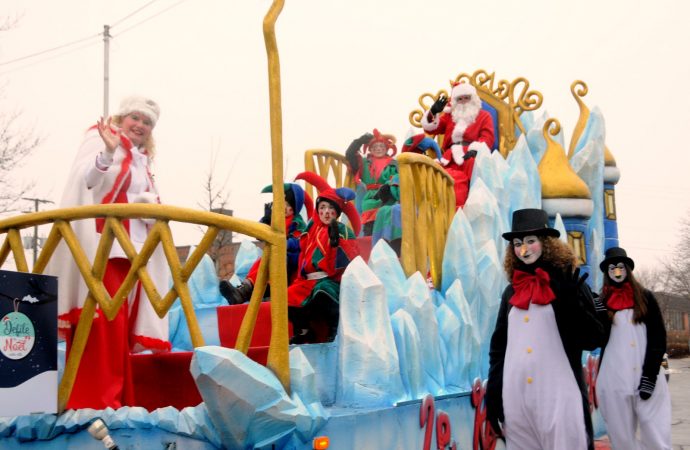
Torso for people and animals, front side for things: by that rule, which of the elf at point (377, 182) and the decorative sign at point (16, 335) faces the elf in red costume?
the elf

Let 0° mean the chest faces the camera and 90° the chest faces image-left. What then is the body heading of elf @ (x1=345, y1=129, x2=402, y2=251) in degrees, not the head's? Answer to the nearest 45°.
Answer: approximately 0°

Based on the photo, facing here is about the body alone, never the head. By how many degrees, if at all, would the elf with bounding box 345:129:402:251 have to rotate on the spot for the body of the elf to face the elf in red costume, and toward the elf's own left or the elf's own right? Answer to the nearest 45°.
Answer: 0° — they already face them

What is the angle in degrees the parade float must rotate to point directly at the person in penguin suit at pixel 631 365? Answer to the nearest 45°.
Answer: approximately 135° to its left

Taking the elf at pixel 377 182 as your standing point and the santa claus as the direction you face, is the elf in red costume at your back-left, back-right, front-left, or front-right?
back-right

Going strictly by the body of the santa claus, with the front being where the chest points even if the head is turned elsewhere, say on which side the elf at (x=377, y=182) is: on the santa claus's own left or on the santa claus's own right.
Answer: on the santa claus's own right

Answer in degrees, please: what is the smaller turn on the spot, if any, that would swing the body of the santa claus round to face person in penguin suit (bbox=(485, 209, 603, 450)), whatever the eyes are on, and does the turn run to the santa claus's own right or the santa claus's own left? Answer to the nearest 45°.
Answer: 0° — they already face them

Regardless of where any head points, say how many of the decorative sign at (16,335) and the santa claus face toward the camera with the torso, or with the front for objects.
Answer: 2

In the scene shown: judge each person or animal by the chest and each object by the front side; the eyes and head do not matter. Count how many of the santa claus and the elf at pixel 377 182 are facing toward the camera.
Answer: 2

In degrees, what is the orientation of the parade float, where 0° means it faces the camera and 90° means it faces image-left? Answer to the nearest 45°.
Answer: approximately 45°
